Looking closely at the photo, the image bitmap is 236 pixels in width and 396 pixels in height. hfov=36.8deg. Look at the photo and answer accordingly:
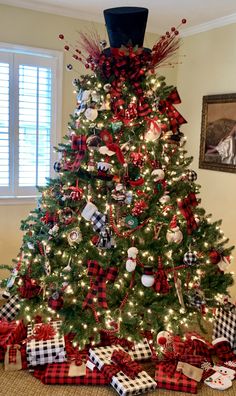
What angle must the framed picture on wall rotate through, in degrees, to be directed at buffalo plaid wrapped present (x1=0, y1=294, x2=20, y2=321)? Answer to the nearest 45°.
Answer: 0° — it already faces it

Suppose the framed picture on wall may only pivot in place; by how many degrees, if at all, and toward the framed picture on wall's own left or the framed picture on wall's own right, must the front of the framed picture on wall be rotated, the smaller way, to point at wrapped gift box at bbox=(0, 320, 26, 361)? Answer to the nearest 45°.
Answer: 0° — it already faces it

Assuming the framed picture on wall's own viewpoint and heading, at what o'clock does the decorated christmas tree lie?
The decorated christmas tree is roughly at 11 o'clock from the framed picture on wall.

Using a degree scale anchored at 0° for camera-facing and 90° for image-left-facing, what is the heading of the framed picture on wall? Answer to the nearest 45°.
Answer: approximately 45°

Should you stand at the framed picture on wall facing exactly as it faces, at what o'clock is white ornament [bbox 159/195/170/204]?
The white ornament is roughly at 11 o'clock from the framed picture on wall.
